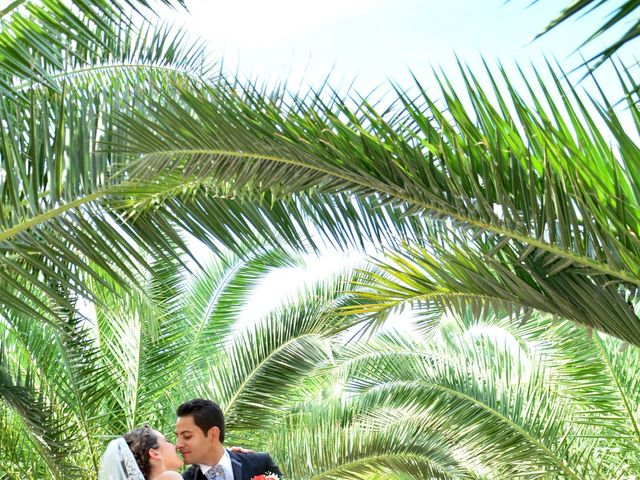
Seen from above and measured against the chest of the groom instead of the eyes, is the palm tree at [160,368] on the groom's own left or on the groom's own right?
on the groom's own right

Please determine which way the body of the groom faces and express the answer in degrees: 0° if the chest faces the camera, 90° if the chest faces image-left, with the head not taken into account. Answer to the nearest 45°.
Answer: approximately 45°

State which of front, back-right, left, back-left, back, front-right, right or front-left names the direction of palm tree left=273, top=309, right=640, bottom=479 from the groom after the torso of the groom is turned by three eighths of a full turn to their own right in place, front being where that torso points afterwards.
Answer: front-right

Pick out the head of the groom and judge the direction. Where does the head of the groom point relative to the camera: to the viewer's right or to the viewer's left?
to the viewer's left
